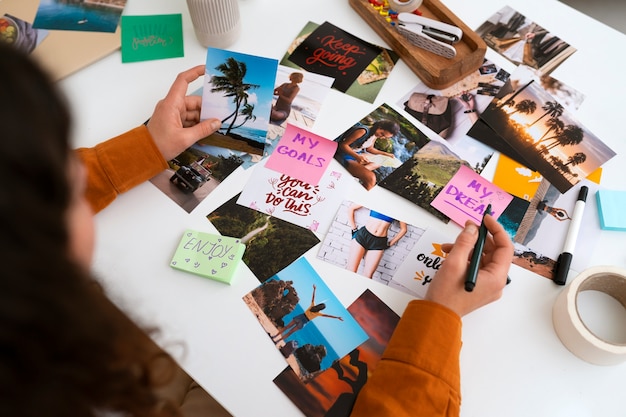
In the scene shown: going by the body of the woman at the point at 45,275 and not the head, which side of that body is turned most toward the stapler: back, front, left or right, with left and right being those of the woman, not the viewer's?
front

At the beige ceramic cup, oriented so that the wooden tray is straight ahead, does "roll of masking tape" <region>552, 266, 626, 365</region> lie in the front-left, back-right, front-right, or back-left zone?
front-right

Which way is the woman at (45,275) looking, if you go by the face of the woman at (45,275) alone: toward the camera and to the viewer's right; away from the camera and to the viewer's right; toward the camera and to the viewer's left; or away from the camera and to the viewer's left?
away from the camera and to the viewer's right

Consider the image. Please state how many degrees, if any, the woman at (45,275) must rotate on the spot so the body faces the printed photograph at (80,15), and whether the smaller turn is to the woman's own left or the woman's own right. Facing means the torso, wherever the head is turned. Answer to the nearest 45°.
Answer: approximately 45° to the woman's own left

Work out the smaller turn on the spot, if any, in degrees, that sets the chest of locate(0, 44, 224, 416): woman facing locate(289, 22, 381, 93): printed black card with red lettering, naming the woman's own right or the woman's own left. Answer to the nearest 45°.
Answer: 0° — they already face it

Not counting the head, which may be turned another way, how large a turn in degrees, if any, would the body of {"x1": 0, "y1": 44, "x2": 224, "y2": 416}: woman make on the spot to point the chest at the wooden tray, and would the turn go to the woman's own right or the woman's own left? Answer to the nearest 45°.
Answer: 0° — they already face it

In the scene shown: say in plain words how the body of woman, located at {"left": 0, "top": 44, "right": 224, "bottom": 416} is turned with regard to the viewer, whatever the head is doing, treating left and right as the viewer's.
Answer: facing away from the viewer and to the right of the viewer

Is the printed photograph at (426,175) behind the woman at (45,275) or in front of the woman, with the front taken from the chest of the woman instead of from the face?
in front

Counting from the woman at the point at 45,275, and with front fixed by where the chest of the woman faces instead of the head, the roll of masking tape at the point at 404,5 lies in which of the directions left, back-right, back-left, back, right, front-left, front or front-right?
front

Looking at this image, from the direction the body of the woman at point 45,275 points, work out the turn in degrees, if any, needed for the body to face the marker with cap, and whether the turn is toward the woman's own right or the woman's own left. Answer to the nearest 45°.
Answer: approximately 45° to the woman's own right

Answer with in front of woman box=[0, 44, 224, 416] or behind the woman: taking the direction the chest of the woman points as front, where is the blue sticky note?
in front

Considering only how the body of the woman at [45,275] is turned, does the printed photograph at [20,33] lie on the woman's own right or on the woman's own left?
on the woman's own left

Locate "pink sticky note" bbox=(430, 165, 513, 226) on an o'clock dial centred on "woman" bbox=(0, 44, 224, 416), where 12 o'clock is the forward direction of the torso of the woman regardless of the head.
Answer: The pink sticky note is roughly at 1 o'clock from the woman.

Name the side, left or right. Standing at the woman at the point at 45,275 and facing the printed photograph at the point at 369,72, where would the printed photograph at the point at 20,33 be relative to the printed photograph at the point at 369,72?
left
